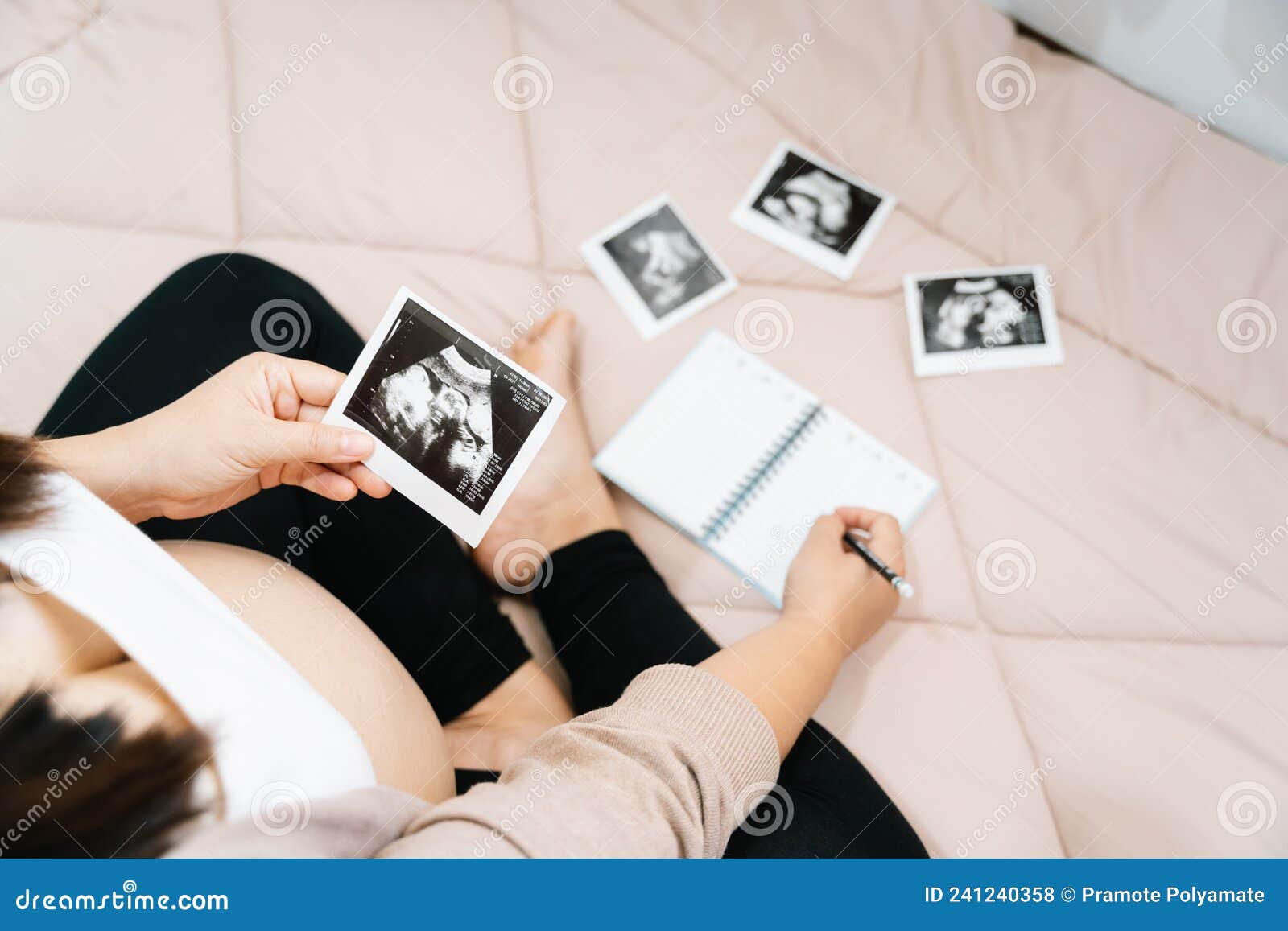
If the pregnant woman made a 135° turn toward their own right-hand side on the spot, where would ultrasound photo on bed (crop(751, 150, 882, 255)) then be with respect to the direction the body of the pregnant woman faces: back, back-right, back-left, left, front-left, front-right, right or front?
back

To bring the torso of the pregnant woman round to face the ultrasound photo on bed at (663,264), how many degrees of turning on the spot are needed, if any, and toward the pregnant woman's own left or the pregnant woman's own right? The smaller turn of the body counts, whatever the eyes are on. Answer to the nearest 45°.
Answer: approximately 45° to the pregnant woman's own left

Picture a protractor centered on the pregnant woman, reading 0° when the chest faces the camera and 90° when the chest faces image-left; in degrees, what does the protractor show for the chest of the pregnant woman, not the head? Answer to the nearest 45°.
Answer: approximately 225°

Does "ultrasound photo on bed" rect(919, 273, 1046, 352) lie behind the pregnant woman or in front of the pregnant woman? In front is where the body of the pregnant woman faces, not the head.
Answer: in front
